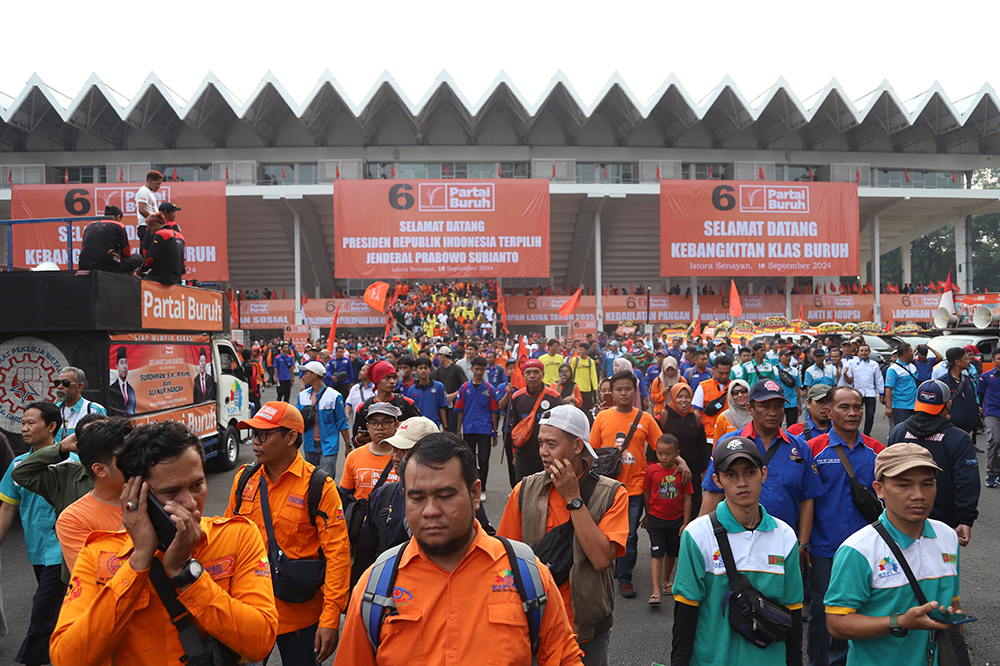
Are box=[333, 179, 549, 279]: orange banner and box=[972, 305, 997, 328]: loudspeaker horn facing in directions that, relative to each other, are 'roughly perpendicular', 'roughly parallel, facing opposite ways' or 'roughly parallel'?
roughly perpendicular

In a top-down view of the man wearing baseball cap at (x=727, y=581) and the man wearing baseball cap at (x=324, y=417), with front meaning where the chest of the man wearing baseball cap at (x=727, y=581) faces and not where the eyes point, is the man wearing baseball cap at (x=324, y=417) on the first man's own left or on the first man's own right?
on the first man's own right

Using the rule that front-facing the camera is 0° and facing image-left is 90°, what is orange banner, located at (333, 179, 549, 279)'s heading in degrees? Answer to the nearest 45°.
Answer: approximately 0°

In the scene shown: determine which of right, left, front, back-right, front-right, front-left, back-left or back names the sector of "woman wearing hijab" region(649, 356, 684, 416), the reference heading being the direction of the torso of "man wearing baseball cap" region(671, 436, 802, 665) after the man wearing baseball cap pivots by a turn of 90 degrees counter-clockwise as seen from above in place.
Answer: left

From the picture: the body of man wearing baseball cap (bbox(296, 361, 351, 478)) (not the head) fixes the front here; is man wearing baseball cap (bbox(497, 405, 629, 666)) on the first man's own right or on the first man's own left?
on the first man's own left

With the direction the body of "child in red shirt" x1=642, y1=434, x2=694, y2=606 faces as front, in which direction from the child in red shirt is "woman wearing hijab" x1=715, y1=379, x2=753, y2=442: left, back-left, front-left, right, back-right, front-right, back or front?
back-left

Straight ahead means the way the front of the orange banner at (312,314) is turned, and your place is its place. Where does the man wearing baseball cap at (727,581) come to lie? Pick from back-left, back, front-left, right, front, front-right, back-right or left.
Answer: front

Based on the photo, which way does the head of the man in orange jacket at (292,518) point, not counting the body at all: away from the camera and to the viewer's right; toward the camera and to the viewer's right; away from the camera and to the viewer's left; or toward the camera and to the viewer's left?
toward the camera and to the viewer's left

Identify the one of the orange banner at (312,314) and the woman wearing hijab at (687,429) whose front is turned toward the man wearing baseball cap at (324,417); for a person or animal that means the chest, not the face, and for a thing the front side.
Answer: the orange banner

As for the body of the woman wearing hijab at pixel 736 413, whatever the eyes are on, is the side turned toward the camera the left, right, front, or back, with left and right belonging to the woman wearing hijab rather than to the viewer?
front

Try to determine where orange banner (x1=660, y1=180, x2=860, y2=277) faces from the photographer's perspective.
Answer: facing the viewer

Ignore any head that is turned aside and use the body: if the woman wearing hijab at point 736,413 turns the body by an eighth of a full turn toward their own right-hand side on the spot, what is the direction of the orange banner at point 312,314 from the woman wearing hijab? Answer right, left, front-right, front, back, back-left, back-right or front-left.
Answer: right

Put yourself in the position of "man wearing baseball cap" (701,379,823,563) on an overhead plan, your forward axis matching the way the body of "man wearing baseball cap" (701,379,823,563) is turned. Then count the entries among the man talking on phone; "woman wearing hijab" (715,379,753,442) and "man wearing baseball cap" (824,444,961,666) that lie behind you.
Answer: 1

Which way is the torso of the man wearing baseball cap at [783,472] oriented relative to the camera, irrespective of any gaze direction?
toward the camera

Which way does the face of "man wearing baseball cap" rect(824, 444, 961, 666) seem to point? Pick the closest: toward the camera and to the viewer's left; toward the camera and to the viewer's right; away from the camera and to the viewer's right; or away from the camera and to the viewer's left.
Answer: toward the camera and to the viewer's right
